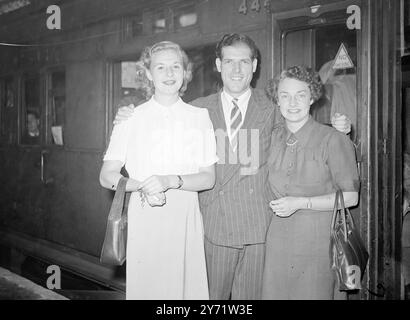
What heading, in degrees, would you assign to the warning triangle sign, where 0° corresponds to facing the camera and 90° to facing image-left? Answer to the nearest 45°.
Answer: approximately 0°

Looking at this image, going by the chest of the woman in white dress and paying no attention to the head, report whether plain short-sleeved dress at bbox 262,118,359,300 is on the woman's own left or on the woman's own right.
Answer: on the woman's own left

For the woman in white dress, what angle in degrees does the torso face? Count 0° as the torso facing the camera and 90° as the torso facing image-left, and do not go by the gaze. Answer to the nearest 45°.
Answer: approximately 0°

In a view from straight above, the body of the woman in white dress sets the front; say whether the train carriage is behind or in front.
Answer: behind

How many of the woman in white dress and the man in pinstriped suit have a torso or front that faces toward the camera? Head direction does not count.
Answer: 2

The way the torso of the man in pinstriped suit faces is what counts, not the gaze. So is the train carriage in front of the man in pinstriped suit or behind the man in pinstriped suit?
behind
